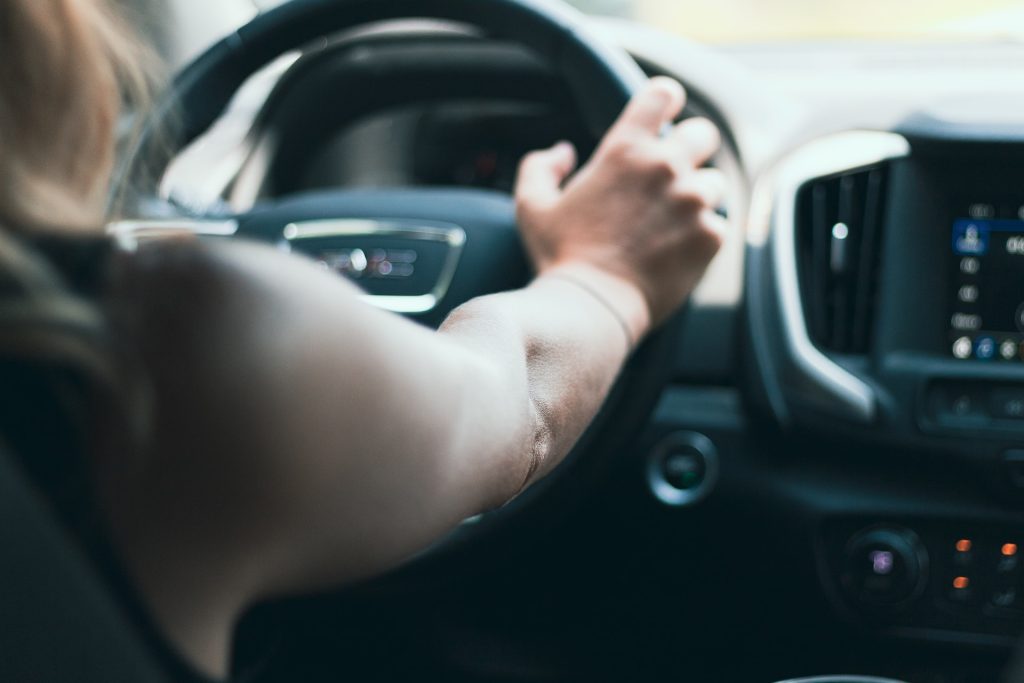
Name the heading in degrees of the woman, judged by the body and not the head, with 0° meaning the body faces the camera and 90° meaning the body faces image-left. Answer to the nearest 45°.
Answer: approximately 180°
